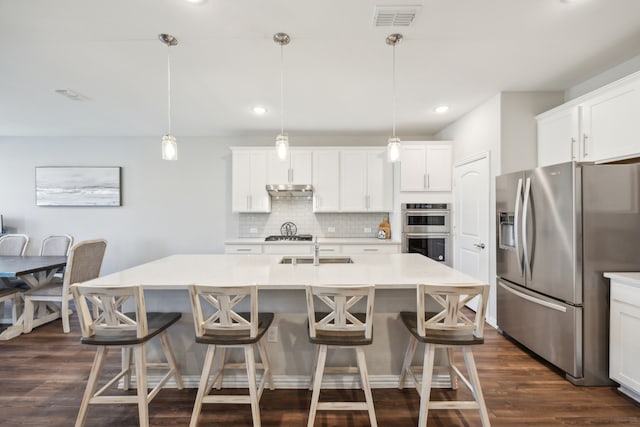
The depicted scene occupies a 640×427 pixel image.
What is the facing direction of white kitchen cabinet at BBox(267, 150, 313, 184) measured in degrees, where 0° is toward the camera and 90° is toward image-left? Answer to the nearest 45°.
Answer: approximately 0°

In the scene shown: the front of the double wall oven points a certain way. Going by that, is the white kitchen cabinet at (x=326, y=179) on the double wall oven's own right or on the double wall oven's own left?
on the double wall oven's own right

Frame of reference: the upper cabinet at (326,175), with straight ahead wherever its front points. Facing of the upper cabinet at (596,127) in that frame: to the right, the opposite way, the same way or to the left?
to the right

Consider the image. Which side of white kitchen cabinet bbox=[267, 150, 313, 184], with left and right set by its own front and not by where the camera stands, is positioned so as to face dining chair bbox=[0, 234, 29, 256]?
right

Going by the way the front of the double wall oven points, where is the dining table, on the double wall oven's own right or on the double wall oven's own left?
on the double wall oven's own right

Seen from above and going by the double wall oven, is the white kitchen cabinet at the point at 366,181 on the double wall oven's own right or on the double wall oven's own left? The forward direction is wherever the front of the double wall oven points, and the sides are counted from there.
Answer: on the double wall oven's own right

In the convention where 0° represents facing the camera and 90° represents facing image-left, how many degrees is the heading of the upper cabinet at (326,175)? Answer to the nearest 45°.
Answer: approximately 0°

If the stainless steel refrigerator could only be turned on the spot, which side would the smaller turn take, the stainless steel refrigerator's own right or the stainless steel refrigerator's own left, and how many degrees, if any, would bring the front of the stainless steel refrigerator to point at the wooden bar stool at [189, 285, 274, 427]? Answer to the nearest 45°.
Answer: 0° — it already faces it

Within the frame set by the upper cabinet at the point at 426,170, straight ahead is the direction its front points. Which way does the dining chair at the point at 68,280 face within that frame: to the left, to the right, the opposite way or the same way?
to the right

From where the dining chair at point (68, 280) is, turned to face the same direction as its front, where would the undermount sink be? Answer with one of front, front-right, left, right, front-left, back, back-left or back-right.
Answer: back

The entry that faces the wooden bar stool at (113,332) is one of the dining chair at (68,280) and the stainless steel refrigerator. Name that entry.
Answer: the stainless steel refrigerator

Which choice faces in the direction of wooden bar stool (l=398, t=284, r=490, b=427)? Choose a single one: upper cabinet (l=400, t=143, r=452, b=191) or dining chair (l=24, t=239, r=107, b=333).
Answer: the upper cabinet
